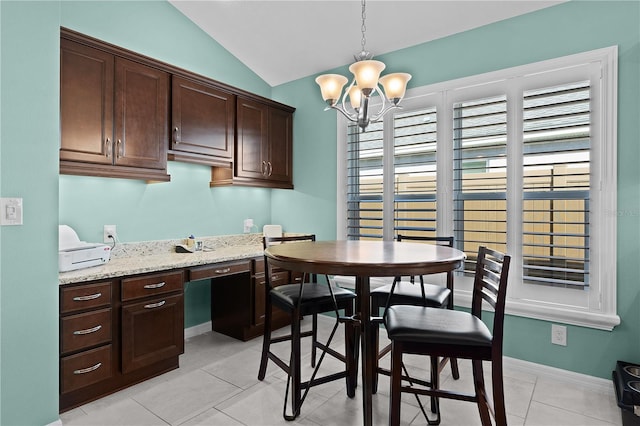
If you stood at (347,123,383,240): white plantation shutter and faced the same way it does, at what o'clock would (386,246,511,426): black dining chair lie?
The black dining chair is roughly at 10 o'clock from the white plantation shutter.

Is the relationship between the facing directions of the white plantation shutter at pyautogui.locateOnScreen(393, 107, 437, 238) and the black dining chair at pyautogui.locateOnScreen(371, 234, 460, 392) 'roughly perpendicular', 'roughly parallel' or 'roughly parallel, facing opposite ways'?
roughly parallel

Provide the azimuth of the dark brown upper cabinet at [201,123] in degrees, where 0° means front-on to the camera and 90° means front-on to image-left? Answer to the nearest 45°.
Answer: approximately 315°

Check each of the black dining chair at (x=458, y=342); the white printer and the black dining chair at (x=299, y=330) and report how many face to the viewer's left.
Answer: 1

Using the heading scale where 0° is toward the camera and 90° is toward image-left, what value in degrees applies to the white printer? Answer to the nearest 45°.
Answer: approximately 315°

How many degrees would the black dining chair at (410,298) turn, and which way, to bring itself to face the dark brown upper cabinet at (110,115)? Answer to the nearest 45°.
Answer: approximately 45° to its right

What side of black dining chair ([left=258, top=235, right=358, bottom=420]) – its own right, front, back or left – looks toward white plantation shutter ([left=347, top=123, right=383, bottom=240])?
left

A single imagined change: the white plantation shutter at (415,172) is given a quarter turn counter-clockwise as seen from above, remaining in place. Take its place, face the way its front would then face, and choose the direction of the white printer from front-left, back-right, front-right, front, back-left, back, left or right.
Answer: right

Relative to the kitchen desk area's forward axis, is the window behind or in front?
in front

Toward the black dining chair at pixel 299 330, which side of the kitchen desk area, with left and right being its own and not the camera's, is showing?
front

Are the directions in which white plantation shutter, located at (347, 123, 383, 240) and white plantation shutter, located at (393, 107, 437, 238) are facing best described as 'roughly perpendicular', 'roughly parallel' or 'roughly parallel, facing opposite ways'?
roughly parallel

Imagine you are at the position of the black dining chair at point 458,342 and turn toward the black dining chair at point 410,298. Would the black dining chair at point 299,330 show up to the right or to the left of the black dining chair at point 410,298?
left

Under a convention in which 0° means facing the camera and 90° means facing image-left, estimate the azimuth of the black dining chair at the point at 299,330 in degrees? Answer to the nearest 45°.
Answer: approximately 315°
